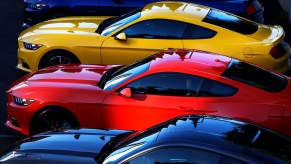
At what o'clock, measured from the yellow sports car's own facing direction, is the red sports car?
The red sports car is roughly at 9 o'clock from the yellow sports car.

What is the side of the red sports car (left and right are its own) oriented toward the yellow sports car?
right

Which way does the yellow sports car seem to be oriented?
to the viewer's left

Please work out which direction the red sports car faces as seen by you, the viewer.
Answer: facing to the left of the viewer

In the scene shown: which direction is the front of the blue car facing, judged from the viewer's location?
facing to the left of the viewer
